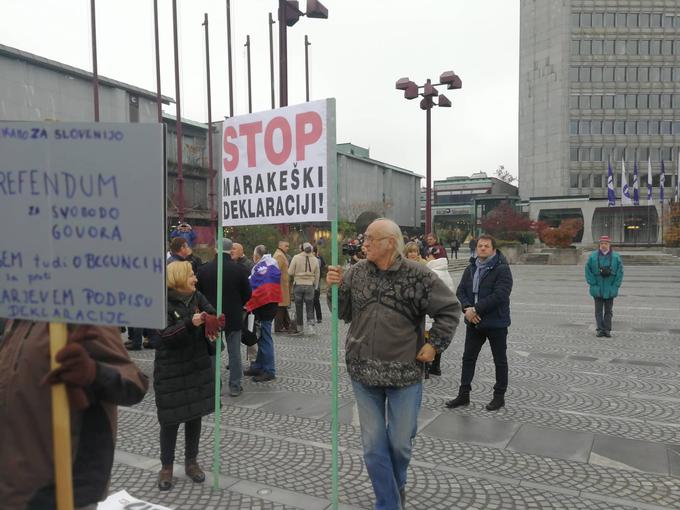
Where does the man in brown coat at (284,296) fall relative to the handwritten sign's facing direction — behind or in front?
behind

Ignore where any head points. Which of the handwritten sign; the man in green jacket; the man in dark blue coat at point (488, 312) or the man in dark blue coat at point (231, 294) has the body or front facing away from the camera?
the man in dark blue coat at point (231, 294)

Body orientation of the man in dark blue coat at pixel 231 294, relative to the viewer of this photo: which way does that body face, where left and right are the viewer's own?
facing away from the viewer

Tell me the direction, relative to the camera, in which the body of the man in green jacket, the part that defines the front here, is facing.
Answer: toward the camera

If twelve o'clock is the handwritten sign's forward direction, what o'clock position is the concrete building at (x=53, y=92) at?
The concrete building is roughly at 6 o'clock from the handwritten sign.

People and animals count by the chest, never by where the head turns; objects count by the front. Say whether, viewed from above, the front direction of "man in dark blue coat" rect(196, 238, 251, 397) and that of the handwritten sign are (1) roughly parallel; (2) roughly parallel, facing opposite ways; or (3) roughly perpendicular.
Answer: roughly parallel, facing opposite ways

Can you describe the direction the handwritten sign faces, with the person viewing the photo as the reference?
facing the viewer

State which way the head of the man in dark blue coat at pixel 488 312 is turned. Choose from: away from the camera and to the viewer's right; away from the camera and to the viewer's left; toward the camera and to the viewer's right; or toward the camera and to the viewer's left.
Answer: toward the camera and to the viewer's left

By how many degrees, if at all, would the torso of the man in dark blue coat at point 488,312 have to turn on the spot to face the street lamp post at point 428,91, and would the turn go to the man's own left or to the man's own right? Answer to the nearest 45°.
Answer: approximately 135° to the man's own right

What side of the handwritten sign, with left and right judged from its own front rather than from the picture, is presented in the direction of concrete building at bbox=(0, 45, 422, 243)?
back

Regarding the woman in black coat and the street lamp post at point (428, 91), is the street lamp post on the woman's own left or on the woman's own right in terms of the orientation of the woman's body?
on the woman's own left

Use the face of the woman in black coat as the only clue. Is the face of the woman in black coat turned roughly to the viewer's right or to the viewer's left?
to the viewer's right

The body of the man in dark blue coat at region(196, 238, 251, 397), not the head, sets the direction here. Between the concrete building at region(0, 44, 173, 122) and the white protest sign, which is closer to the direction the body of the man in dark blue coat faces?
the concrete building

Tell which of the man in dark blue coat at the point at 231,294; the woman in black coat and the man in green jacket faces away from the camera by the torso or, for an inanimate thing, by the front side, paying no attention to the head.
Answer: the man in dark blue coat
